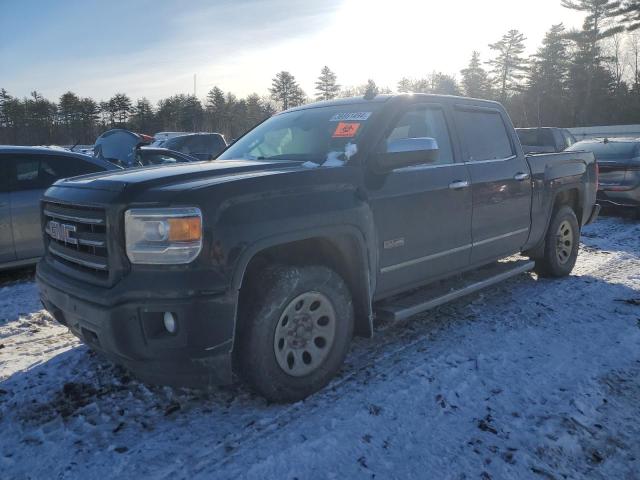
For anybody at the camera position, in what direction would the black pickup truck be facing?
facing the viewer and to the left of the viewer

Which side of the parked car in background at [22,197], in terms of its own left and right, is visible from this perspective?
left

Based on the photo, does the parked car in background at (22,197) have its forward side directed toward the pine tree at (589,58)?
no

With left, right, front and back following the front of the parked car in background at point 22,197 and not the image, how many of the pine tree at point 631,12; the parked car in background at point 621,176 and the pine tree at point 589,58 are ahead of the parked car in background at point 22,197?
0

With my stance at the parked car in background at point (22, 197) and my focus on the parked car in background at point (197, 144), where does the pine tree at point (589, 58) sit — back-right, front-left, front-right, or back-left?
front-right

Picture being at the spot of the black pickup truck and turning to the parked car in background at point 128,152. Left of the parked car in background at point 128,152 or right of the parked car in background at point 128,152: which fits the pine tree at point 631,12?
right

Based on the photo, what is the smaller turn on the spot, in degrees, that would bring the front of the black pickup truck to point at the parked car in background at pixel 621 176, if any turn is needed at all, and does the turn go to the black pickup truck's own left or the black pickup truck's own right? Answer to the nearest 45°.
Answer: approximately 180°

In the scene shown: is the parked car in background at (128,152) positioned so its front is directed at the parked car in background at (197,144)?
no

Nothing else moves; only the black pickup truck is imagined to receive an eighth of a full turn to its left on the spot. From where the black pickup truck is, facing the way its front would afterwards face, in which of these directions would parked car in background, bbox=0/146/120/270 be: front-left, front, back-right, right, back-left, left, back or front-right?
back-right
